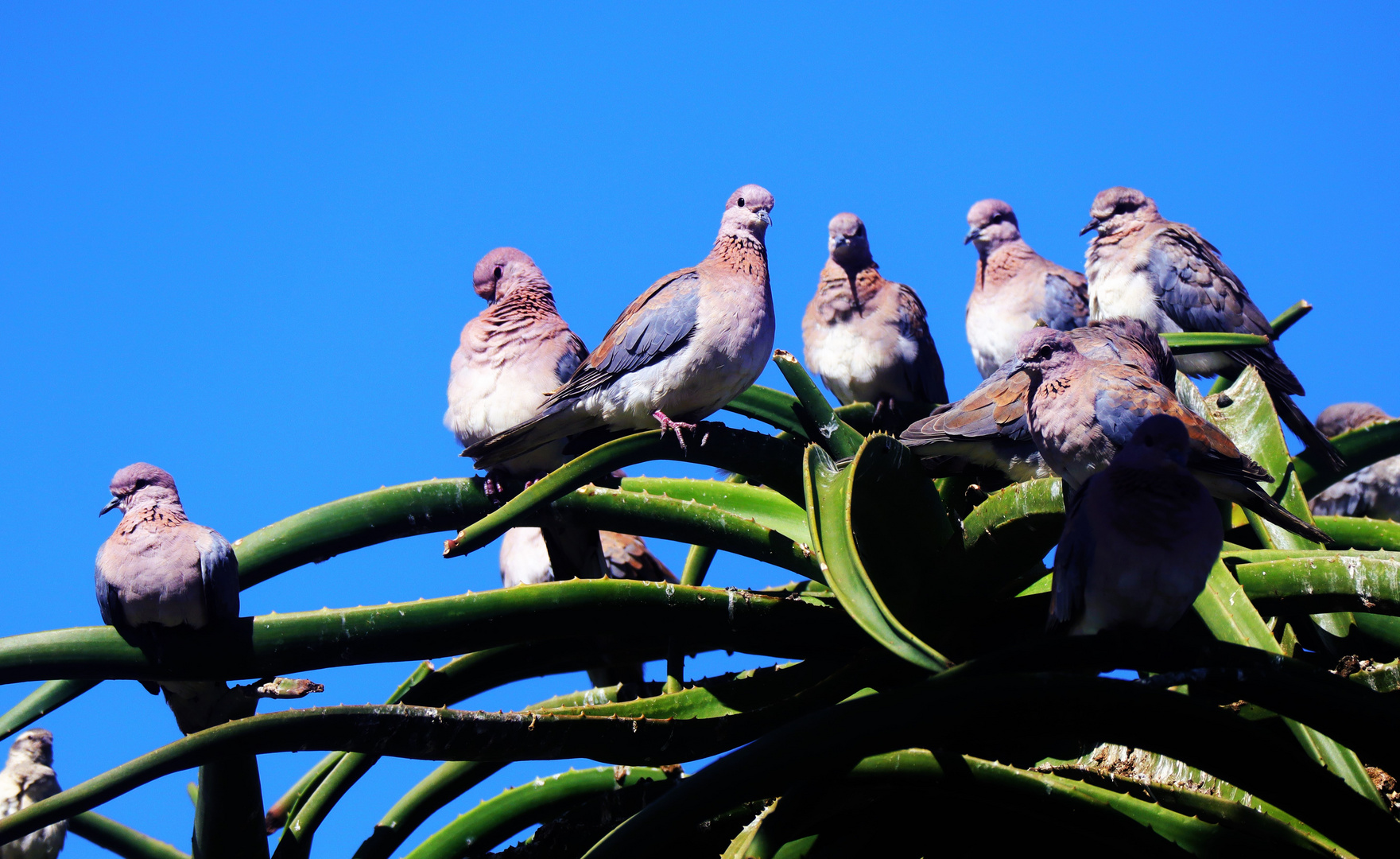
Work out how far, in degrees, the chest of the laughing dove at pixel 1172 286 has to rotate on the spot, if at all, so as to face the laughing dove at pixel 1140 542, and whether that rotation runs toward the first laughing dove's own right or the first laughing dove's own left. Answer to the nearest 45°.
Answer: approximately 90° to the first laughing dove's own left

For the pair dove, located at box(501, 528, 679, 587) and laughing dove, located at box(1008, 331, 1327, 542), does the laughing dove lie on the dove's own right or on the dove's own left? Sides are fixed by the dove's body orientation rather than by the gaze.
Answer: on the dove's own left

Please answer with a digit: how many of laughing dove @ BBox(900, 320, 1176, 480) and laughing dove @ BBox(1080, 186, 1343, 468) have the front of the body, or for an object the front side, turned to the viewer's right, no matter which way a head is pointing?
1

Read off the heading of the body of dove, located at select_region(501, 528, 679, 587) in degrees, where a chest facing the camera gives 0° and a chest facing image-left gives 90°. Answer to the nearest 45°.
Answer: approximately 90°

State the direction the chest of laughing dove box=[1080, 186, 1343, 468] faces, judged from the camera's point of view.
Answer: to the viewer's left
